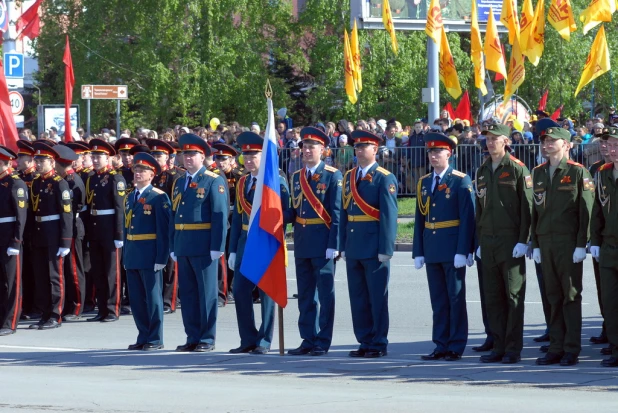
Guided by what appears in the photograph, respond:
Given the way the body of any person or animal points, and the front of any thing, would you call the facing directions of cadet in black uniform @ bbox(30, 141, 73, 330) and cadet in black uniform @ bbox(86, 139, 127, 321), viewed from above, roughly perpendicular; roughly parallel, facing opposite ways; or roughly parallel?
roughly parallel

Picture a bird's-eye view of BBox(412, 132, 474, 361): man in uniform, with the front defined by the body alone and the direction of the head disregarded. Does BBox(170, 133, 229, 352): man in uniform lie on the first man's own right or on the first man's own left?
on the first man's own right

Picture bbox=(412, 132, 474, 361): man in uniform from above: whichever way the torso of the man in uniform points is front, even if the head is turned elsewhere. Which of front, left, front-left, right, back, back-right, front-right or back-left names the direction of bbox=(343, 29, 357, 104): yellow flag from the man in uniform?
back-right

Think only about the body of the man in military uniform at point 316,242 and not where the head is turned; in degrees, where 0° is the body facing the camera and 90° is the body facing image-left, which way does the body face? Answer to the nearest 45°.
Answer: approximately 45°

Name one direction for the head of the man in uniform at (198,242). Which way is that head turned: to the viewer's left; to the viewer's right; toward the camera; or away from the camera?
toward the camera

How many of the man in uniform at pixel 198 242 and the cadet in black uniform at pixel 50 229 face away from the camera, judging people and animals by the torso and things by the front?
0

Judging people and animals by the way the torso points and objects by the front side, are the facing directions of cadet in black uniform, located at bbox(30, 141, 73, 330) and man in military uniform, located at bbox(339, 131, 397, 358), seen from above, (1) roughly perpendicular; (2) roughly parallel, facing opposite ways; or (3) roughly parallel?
roughly parallel

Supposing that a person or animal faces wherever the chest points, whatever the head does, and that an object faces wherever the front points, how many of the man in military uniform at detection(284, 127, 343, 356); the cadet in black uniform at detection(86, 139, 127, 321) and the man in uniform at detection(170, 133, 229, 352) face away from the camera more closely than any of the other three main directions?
0

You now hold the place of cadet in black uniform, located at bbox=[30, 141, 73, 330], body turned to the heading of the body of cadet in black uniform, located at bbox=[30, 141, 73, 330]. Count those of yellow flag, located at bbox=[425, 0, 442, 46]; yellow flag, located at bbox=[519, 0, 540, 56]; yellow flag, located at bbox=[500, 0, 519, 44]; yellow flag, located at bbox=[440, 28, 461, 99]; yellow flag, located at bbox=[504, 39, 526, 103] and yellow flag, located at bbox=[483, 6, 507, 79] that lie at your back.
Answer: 6

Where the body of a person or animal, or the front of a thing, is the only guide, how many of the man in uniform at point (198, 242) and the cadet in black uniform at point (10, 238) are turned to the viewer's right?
0

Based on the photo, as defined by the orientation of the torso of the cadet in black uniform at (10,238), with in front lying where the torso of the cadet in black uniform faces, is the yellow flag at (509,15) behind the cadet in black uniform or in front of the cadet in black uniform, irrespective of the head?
behind

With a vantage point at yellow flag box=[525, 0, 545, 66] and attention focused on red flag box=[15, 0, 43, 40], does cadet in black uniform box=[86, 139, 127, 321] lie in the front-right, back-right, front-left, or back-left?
front-left

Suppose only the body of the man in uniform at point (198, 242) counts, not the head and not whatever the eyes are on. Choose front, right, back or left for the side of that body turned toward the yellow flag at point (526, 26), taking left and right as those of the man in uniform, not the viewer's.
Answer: back
